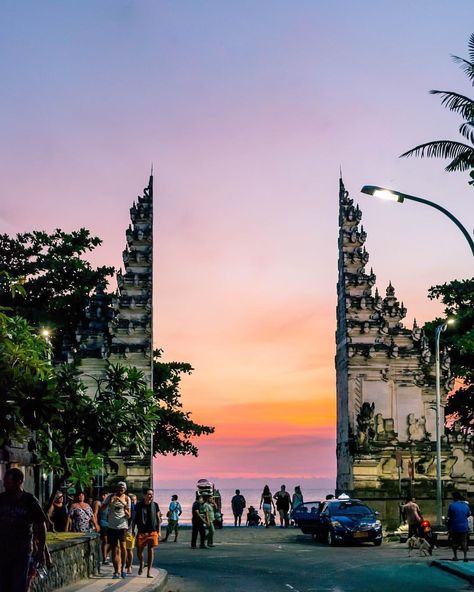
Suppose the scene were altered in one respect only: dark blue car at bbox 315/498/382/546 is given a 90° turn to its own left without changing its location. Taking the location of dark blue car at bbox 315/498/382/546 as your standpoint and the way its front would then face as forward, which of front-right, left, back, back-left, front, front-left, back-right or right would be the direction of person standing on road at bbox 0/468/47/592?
back-right

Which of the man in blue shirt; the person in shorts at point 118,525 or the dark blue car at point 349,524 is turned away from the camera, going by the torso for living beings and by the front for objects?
the man in blue shirt

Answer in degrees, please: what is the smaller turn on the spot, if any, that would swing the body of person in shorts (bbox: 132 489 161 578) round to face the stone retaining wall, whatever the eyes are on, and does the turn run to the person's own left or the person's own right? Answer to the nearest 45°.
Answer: approximately 45° to the person's own right

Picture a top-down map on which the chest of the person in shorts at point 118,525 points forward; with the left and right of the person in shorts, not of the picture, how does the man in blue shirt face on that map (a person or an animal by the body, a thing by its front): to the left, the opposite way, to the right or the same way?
the opposite way

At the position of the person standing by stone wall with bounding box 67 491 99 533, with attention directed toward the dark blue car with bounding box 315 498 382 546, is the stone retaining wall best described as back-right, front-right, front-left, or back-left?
back-right

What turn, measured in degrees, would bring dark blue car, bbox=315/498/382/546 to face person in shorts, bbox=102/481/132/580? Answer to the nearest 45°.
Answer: approximately 45° to its right

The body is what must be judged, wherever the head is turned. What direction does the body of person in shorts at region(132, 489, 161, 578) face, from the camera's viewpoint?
toward the camera

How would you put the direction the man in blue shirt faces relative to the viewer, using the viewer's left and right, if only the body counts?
facing away from the viewer

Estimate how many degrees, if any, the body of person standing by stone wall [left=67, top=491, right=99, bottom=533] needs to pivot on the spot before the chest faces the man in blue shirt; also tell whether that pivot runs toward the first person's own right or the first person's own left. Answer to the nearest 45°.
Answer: approximately 90° to the first person's own left

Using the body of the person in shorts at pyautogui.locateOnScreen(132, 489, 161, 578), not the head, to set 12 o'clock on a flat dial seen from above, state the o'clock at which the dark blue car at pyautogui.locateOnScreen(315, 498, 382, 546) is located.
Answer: The dark blue car is roughly at 7 o'clock from the person in shorts.

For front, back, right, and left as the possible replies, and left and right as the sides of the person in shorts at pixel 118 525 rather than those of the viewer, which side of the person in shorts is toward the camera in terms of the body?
front

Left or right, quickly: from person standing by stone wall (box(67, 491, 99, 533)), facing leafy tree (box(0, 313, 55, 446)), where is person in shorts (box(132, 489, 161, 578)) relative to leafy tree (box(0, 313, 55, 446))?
left
